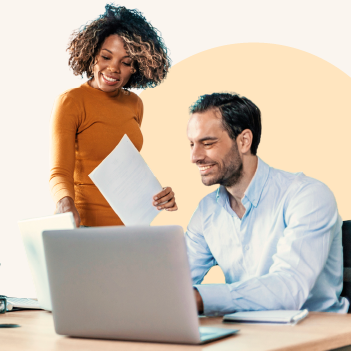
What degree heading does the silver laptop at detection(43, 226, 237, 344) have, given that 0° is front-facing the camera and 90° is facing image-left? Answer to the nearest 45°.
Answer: approximately 225°

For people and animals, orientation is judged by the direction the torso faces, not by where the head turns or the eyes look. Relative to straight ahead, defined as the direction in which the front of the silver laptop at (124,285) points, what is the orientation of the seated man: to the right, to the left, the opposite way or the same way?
the opposite way

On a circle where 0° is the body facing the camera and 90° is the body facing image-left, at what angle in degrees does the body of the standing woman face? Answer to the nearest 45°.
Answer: approximately 315°

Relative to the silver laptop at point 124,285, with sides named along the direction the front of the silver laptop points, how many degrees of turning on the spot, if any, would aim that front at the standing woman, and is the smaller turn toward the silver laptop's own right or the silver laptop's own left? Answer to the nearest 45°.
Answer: approximately 45° to the silver laptop's own left
